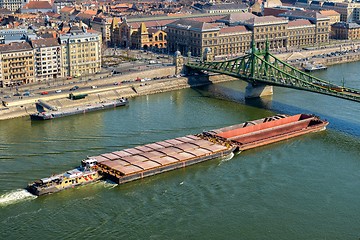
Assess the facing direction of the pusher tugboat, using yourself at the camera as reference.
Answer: facing away from the viewer and to the right of the viewer

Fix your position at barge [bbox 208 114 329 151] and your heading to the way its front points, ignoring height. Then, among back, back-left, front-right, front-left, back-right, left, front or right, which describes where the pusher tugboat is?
back

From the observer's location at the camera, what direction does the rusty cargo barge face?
facing away from the viewer and to the right of the viewer

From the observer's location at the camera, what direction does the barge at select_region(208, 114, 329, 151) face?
facing away from the viewer and to the right of the viewer

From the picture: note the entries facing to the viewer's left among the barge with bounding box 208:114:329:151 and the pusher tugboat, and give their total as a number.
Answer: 0

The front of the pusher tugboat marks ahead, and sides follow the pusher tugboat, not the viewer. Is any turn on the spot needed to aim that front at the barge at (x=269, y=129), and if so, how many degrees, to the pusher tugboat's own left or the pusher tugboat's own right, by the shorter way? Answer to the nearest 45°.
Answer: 0° — it already faces it
